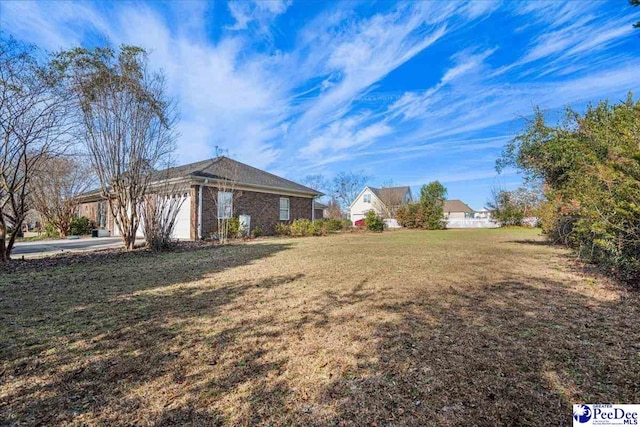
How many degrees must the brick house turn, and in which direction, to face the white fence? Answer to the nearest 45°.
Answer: approximately 135° to its left

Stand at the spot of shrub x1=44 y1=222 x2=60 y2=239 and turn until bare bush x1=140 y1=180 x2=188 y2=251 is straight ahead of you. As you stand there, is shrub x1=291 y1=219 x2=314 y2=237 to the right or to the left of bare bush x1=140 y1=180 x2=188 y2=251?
left

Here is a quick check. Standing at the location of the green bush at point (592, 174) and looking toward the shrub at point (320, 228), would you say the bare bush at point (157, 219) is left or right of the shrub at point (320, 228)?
left

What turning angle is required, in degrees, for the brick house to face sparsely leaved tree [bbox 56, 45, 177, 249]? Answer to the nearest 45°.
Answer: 0° — it already faces it

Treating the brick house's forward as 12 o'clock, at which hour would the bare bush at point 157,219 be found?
The bare bush is roughly at 11 o'clock from the brick house.

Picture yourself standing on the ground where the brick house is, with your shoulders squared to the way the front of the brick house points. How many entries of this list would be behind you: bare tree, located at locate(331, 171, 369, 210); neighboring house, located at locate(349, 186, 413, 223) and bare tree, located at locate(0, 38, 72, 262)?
2

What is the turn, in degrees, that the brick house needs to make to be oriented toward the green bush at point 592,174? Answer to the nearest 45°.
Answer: approximately 90° to its left

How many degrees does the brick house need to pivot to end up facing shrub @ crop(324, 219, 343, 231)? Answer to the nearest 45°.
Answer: approximately 135° to its left

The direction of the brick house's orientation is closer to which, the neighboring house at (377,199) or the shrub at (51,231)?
the shrub

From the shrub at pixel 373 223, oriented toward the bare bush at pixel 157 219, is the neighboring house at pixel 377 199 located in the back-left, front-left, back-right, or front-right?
back-right

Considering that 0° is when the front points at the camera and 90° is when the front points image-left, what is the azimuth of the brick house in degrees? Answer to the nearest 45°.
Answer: approximately 45°

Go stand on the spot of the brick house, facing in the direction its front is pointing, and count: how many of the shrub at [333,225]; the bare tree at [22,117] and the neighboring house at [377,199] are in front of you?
1

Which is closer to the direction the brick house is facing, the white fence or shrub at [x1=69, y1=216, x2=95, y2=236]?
the shrub

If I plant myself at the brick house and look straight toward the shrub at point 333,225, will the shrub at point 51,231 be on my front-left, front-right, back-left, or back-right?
back-left

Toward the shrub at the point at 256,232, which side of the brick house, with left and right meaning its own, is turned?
left
